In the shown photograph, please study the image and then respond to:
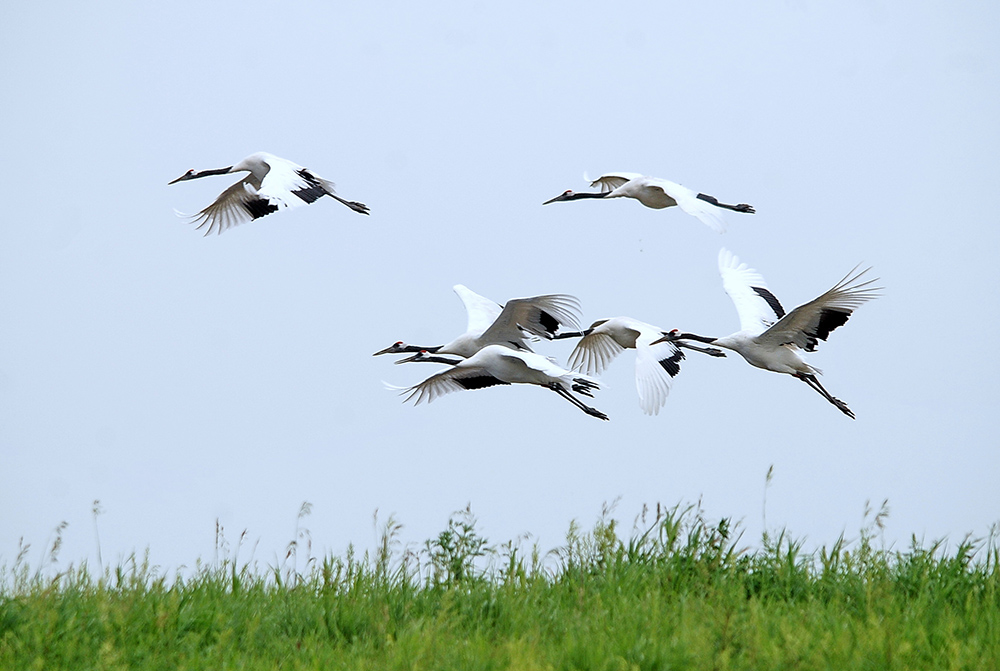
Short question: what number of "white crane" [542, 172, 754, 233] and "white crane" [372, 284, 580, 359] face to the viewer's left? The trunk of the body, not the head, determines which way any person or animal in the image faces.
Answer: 2

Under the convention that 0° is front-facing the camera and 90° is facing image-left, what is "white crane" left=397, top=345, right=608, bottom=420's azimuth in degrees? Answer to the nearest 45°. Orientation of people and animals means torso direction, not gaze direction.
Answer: approximately 90°

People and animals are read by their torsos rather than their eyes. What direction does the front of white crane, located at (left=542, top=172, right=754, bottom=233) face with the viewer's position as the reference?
facing to the left of the viewer

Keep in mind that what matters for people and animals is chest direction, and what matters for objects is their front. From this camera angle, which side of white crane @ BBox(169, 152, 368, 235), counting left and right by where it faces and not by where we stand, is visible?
left

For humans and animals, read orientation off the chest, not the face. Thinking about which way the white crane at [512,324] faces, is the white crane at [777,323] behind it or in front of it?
behind

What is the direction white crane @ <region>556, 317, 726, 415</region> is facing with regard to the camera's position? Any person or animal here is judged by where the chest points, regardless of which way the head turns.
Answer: facing to the left of the viewer

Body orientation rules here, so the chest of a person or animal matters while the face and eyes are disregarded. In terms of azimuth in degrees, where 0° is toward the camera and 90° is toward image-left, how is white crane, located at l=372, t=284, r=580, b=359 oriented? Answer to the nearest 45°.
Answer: approximately 90°

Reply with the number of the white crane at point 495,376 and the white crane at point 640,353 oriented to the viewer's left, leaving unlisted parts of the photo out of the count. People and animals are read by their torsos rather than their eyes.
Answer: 2

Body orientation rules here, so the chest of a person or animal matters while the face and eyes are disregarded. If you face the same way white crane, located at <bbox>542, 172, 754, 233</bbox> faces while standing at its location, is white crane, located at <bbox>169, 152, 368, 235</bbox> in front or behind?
in front
